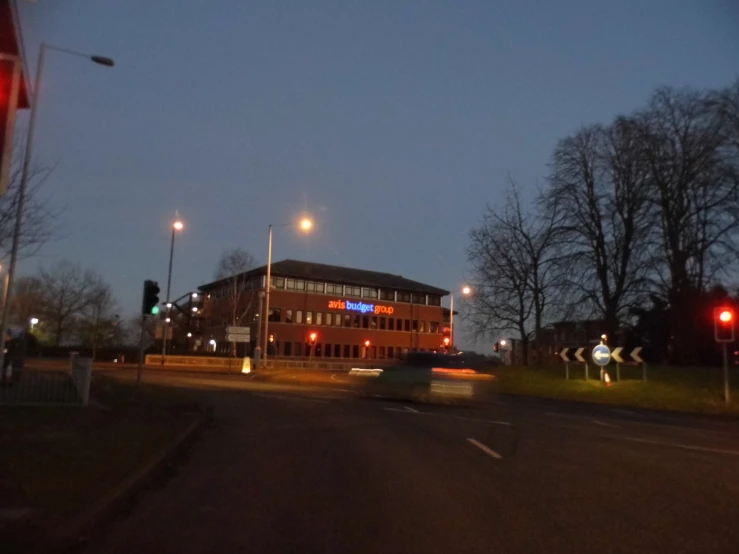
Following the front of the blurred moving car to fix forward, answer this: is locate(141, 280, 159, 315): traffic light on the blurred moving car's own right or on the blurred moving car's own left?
on the blurred moving car's own left

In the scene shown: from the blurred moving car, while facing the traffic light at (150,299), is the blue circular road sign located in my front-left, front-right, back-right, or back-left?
back-right

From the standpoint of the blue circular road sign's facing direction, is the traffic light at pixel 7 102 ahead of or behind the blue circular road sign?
ahead

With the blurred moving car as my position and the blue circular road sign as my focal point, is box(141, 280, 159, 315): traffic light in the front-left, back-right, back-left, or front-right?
back-left

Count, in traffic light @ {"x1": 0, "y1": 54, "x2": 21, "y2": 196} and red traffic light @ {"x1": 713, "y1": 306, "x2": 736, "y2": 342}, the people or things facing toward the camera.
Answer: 2

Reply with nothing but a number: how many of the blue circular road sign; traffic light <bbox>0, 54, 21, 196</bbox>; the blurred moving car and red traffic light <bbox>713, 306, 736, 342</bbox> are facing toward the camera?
3

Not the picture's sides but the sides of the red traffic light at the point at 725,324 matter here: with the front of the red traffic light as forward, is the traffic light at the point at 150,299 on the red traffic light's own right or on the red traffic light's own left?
on the red traffic light's own right

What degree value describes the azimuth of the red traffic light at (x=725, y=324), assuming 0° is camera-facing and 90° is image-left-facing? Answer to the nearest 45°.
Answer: approximately 0°

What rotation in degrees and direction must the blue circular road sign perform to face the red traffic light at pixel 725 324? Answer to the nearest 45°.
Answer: approximately 45° to its left
